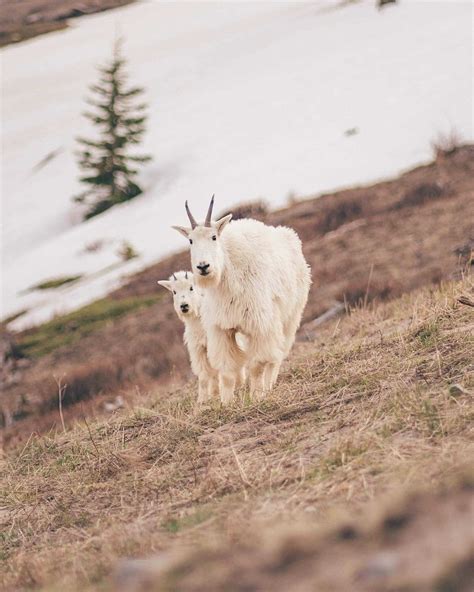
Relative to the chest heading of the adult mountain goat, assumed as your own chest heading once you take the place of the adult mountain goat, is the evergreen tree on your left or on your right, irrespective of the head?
on your right

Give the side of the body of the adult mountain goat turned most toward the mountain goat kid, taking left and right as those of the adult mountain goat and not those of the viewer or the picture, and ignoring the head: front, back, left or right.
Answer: right

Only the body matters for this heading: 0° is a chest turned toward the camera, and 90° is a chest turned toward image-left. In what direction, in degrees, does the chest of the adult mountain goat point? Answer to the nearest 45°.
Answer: approximately 45°

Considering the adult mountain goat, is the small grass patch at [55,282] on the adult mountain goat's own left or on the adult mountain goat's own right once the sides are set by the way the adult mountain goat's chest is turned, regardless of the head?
on the adult mountain goat's own right

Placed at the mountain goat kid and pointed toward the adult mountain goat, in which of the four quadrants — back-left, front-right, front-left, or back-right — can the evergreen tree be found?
back-left

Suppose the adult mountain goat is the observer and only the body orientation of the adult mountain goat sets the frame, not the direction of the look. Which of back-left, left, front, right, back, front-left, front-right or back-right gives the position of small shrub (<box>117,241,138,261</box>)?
back-right
